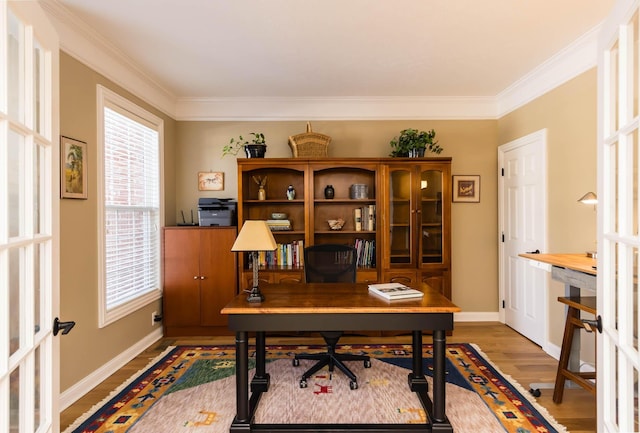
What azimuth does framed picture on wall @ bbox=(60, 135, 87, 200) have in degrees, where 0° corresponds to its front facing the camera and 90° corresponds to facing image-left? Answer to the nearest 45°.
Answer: approximately 315°

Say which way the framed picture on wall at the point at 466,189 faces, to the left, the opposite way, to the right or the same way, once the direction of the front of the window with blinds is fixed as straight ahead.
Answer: to the right

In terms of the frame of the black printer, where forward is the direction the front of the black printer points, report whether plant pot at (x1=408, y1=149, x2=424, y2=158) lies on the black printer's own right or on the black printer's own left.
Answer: on the black printer's own left

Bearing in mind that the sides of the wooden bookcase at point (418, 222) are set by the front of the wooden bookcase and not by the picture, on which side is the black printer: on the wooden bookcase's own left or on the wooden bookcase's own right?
on the wooden bookcase's own right

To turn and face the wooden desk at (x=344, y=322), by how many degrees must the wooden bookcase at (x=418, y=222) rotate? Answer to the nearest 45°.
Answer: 0° — it already faces it

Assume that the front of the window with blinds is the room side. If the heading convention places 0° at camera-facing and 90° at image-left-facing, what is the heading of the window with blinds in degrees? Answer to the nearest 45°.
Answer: approximately 315°

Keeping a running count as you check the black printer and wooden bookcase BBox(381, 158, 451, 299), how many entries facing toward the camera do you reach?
2
